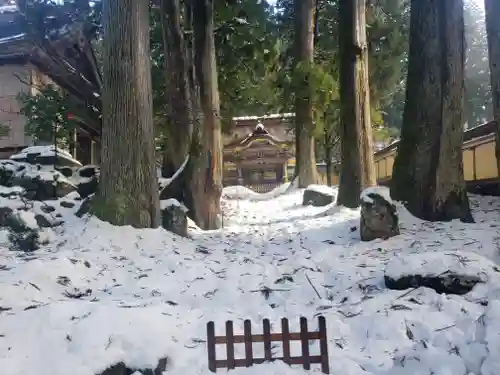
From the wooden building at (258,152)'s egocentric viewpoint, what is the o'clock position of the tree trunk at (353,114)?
The tree trunk is roughly at 12 o'clock from the wooden building.

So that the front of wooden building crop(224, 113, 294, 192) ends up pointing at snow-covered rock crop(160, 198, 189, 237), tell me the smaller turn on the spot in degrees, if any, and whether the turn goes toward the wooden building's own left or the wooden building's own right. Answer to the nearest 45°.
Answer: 0° — it already faces it

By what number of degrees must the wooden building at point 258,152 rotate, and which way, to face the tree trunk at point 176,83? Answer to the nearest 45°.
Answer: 0° — it already faces it

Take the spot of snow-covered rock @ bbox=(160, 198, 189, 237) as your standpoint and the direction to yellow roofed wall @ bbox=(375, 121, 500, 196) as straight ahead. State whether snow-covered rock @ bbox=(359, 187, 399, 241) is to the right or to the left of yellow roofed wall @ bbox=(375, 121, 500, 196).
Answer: right

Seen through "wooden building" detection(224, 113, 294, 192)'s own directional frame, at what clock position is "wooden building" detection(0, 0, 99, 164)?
"wooden building" detection(0, 0, 99, 164) is roughly at 1 o'clock from "wooden building" detection(224, 113, 294, 192).

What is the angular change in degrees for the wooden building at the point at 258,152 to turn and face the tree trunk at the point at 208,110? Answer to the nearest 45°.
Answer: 0° — it already faces it

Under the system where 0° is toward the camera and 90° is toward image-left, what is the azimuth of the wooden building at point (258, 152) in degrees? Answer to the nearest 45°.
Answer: approximately 0°

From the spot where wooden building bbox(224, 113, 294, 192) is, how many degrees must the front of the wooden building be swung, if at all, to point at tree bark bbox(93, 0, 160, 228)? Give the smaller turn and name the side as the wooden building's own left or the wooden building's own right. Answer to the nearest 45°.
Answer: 0° — it already faces it
